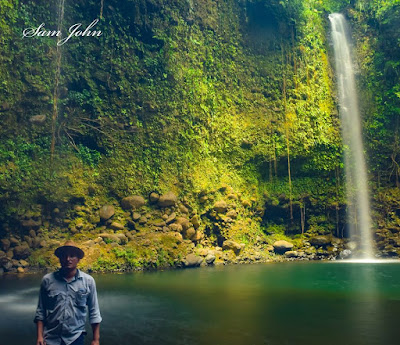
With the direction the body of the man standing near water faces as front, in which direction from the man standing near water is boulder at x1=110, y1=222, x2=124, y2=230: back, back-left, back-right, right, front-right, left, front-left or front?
back

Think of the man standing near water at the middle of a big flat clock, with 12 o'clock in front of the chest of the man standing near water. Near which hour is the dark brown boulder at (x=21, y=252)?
The dark brown boulder is roughly at 6 o'clock from the man standing near water.

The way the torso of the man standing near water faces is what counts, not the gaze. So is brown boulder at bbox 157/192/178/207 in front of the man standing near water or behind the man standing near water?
behind

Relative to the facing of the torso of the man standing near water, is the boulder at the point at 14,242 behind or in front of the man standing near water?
behind

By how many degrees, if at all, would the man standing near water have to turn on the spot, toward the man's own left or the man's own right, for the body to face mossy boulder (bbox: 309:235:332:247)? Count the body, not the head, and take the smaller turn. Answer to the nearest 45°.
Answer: approximately 135° to the man's own left

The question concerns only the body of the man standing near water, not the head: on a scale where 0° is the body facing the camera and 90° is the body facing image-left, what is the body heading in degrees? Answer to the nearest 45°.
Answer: approximately 0°

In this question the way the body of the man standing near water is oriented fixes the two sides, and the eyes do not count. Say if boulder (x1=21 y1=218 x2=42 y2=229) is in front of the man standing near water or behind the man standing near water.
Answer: behind

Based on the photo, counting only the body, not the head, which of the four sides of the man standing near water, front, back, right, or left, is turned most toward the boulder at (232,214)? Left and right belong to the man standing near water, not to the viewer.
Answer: back

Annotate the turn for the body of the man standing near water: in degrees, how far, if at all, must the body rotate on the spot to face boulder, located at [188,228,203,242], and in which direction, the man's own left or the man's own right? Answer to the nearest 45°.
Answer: approximately 180°

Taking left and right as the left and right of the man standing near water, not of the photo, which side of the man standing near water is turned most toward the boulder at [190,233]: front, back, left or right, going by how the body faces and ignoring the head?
back

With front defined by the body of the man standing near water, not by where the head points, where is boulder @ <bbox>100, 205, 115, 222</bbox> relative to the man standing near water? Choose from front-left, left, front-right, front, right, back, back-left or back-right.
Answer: back

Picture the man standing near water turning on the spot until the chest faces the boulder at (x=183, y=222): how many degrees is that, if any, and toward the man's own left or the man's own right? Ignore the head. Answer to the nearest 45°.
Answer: approximately 180°
